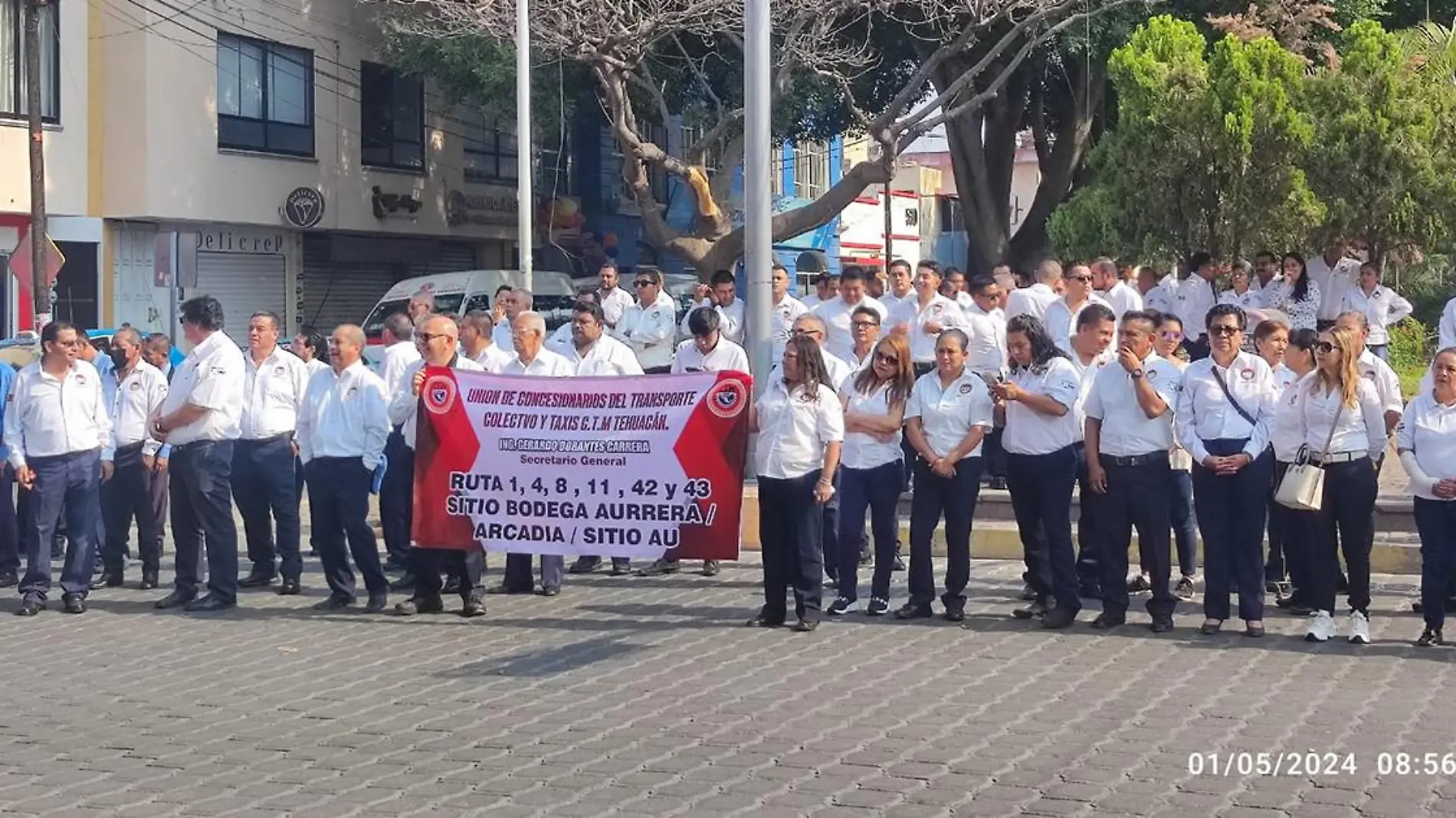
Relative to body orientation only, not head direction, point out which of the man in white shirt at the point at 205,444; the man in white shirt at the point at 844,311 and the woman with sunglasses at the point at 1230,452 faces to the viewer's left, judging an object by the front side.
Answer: the man in white shirt at the point at 205,444

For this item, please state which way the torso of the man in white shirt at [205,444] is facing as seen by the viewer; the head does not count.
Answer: to the viewer's left

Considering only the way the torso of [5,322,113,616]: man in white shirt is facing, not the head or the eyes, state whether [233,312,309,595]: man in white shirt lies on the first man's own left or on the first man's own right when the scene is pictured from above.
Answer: on the first man's own left

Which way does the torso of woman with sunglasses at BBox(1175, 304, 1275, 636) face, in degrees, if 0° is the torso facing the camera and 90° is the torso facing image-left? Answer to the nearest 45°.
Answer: approximately 0°

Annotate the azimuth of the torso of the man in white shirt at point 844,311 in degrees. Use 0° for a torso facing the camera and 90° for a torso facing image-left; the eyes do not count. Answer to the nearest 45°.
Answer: approximately 0°

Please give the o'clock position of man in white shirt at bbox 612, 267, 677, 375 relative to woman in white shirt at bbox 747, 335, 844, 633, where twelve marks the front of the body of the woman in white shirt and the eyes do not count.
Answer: The man in white shirt is roughly at 4 o'clock from the woman in white shirt.

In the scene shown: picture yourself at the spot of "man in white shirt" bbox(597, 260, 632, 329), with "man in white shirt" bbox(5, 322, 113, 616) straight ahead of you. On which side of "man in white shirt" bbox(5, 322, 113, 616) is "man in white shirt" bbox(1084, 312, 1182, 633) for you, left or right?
left

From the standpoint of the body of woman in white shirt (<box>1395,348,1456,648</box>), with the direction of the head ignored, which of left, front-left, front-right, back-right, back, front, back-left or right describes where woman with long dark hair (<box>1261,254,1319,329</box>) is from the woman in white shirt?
back

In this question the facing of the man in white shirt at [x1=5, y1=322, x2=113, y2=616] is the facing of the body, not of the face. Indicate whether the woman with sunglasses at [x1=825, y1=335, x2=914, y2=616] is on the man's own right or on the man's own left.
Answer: on the man's own left

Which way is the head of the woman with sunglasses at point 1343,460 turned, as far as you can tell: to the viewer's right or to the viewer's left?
to the viewer's left
